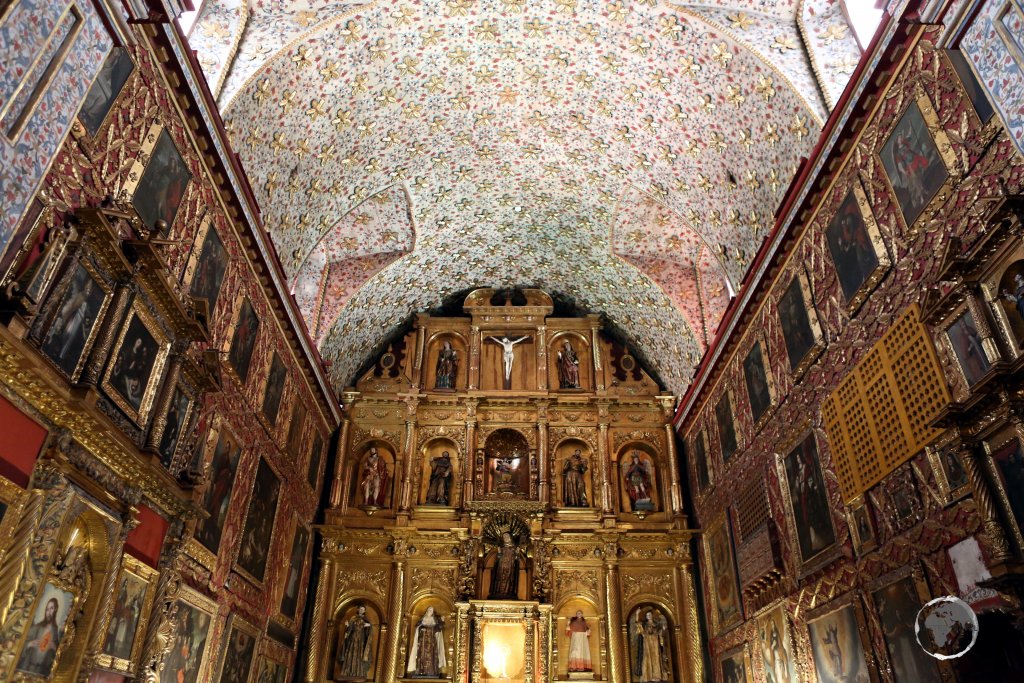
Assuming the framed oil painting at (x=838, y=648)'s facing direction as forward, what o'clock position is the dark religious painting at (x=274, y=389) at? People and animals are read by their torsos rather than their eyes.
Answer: The dark religious painting is roughly at 1 o'clock from the framed oil painting.

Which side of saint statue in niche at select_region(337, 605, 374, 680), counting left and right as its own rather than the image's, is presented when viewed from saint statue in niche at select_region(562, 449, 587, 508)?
left

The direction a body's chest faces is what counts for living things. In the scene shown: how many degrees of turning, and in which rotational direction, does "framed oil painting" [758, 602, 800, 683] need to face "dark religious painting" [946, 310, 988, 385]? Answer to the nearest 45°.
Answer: approximately 45° to its left

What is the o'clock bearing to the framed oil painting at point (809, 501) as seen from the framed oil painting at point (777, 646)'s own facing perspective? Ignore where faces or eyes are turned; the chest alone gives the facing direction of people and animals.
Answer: the framed oil painting at point (809, 501) is roughly at 10 o'clock from the framed oil painting at point (777, 646).

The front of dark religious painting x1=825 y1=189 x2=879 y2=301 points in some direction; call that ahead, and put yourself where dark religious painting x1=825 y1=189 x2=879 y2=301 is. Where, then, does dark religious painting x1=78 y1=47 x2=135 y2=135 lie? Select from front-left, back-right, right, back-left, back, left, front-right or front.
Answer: front-left

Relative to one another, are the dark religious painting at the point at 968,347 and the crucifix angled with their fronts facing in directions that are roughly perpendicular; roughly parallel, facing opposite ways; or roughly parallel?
roughly perpendicular

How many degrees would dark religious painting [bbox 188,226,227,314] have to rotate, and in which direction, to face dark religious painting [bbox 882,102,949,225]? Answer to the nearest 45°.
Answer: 0° — it already faces it

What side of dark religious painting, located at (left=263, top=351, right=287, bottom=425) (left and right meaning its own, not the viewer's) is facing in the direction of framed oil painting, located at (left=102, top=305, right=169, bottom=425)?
right

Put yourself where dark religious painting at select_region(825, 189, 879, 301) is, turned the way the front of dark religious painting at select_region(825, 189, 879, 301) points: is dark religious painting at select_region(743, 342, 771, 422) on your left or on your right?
on your right

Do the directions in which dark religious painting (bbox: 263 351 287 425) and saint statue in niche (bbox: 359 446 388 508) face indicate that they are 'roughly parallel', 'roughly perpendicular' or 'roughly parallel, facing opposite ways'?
roughly perpendicular

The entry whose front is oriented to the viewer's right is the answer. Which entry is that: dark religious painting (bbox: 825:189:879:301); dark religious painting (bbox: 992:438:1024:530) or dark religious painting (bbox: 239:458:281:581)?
dark religious painting (bbox: 239:458:281:581)

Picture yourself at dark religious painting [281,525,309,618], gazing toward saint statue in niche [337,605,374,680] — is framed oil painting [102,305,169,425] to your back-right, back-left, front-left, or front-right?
back-right

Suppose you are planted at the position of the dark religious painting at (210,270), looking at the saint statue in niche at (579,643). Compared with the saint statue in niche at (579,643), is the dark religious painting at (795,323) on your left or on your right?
right
